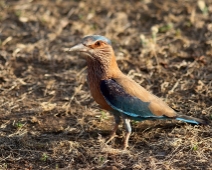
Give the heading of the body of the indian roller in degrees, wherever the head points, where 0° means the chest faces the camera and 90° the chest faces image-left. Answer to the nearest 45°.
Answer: approximately 90°
